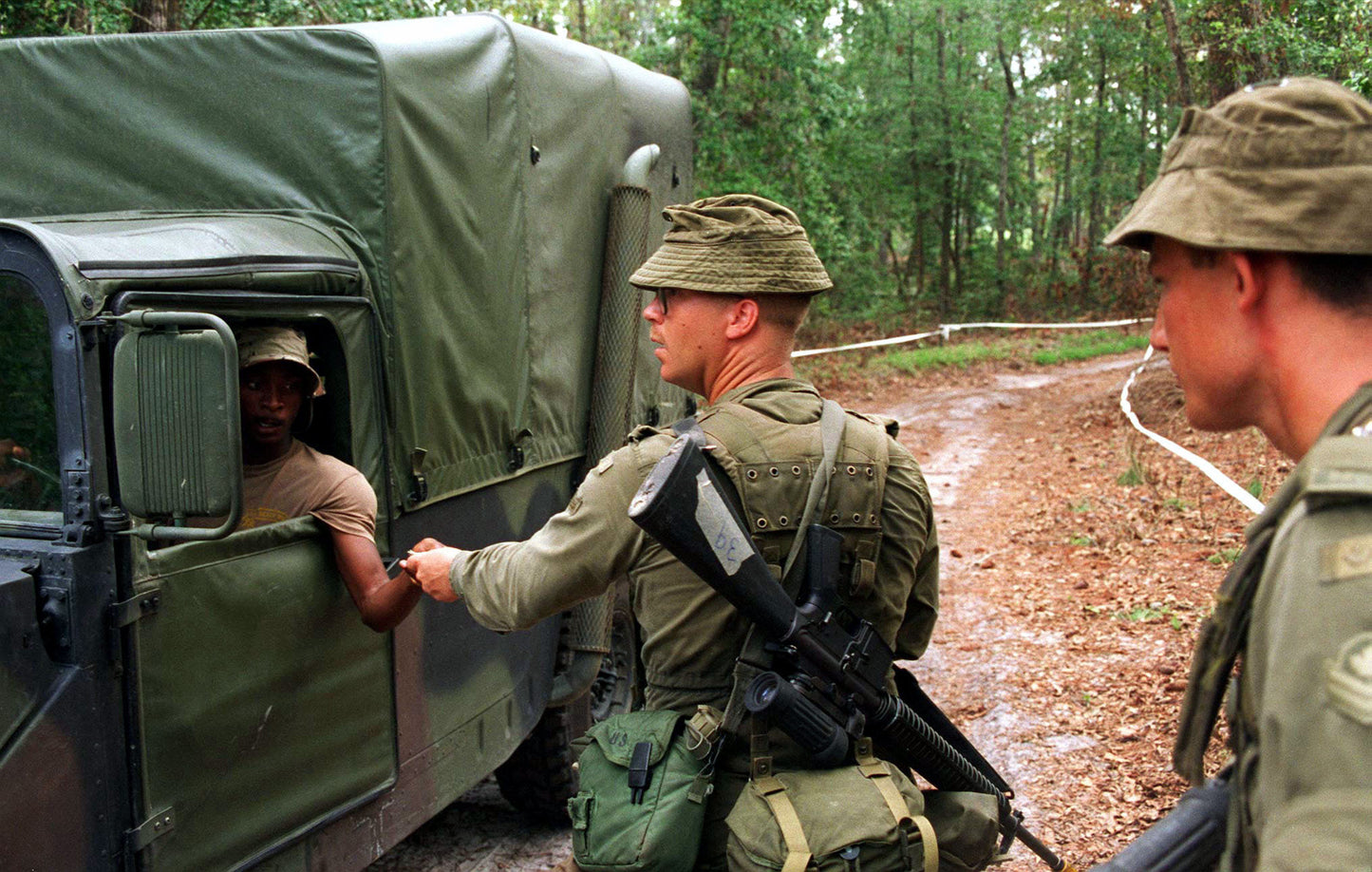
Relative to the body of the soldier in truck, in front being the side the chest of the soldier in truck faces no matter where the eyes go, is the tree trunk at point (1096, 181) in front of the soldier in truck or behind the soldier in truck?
behind

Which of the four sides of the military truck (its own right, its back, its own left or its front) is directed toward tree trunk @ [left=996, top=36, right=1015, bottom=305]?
back

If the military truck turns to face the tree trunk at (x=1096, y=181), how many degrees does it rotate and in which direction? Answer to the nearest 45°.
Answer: approximately 180°

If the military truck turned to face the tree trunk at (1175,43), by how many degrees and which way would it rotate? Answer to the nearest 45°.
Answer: approximately 180°
